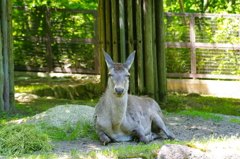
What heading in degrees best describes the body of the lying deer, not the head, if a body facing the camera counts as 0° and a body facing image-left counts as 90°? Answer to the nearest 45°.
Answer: approximately 45°

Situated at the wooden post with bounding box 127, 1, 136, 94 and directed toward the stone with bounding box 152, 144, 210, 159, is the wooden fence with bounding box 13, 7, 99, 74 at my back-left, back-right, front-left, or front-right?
back-right

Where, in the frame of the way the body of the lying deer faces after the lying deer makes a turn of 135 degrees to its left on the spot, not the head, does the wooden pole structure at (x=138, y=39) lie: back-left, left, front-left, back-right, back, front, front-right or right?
left

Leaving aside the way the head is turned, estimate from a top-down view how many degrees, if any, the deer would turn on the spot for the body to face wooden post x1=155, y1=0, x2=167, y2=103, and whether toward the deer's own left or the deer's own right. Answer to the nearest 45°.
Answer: approximately 135° to the deer's own right

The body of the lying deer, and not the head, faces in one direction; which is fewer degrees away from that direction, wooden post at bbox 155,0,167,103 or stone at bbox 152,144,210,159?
the stone

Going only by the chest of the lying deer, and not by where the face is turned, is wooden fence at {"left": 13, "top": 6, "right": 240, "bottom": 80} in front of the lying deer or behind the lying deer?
behind

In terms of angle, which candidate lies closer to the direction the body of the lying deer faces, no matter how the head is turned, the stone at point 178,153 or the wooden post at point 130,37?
the stone

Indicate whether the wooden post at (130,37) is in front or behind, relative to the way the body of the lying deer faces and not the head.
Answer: behind
